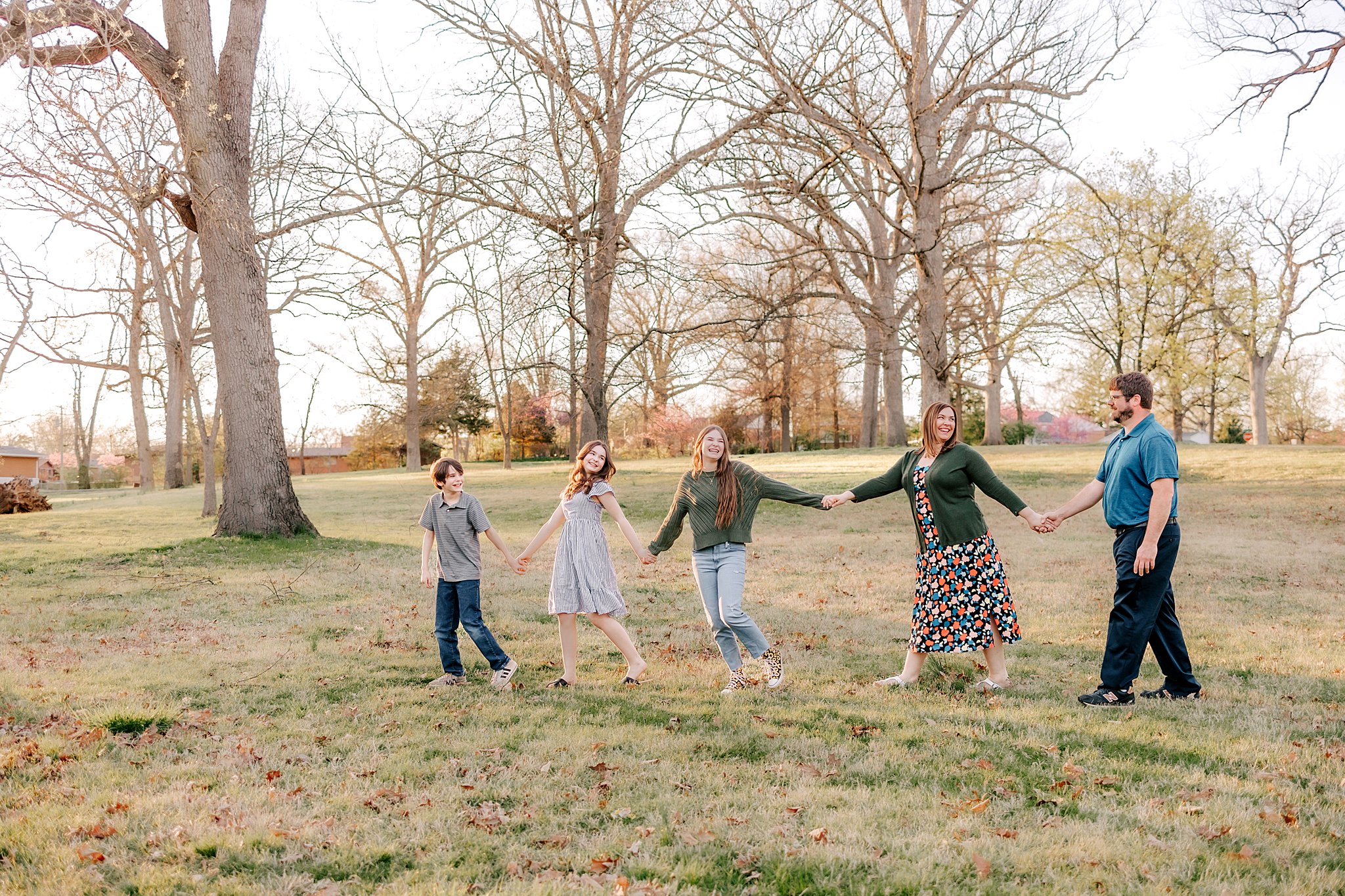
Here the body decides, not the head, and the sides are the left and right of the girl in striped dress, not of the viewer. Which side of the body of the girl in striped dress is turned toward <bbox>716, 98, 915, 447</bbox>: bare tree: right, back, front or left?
back

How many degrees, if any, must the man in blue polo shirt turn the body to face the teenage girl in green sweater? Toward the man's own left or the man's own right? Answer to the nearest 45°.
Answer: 0° — they already face them

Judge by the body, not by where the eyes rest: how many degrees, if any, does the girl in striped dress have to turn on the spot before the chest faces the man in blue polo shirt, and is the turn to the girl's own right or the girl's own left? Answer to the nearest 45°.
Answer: approximately 135° to the girl's own left

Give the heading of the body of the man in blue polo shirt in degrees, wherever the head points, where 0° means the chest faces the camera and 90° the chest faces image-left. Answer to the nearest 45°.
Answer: approximately 90°

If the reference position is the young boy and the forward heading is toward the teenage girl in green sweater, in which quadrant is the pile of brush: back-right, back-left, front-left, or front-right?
back-left

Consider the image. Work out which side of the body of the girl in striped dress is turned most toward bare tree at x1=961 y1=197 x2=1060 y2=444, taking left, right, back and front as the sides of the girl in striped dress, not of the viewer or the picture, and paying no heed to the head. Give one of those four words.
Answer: back

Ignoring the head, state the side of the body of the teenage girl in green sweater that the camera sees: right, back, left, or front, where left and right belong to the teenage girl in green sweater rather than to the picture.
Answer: front

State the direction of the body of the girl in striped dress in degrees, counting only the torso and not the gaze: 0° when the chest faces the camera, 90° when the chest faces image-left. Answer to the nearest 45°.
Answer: approximately 45°

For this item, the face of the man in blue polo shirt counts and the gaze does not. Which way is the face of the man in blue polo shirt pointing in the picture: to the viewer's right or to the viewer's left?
to the viewer's left

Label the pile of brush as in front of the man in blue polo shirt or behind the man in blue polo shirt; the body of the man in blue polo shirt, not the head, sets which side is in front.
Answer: in front

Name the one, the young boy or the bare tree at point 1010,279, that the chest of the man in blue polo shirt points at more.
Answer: the young boy

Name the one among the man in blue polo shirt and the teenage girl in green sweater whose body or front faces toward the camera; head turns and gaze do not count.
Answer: the teenage girl in green sweater

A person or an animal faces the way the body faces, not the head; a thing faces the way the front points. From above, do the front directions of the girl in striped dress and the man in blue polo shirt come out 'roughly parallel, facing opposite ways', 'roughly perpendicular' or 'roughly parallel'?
roughly perpendicular

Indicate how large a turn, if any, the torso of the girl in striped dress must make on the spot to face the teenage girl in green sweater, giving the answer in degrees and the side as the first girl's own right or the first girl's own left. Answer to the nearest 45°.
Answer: approximately 135° to the first girl's own left

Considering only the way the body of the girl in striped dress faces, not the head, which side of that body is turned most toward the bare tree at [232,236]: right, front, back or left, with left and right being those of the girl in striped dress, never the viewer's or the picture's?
right

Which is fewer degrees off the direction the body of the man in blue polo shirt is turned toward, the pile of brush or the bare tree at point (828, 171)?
the pile of brush
